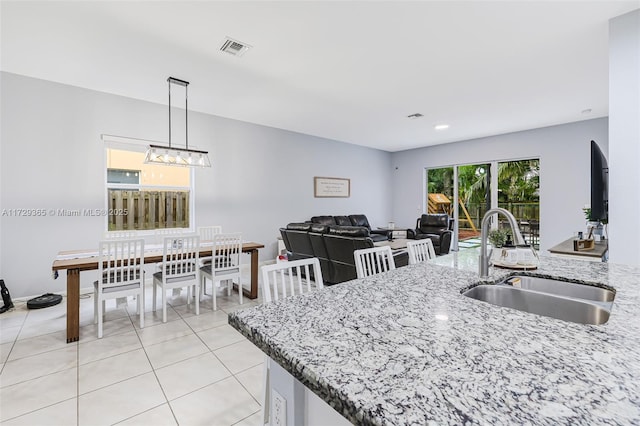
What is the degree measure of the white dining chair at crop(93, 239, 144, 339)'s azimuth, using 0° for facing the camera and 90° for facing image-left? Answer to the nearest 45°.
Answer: approximately 180°

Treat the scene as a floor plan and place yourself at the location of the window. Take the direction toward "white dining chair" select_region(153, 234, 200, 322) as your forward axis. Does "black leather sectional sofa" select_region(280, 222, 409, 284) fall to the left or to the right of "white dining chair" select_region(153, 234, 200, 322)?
left

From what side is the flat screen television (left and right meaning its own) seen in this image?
left

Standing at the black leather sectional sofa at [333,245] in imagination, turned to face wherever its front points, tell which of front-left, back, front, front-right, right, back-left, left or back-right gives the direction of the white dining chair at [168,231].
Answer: back-left

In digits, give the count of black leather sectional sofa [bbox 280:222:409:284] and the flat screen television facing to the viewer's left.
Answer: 1

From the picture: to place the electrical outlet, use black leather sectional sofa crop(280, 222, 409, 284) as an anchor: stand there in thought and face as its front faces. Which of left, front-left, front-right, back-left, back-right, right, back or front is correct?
back-right

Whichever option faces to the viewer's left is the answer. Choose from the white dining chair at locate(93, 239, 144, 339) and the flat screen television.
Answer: the flat screen television

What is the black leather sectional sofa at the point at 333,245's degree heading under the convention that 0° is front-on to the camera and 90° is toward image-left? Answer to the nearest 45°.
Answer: approximately 225°

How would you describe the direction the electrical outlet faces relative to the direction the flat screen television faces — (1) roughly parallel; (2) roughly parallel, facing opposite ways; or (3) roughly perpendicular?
roughly perpendicular
